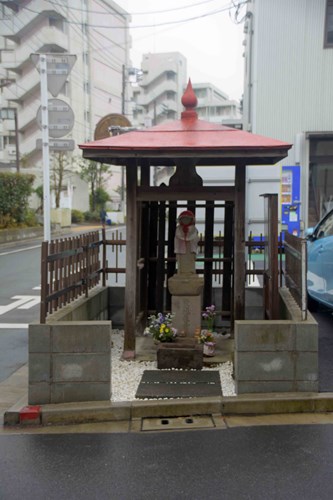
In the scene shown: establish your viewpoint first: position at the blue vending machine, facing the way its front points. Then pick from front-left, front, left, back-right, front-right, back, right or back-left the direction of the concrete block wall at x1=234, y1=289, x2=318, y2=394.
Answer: front-left

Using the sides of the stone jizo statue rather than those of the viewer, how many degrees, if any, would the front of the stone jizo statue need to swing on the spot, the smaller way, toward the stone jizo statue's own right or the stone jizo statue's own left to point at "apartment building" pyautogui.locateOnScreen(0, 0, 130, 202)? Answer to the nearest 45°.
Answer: approximately 180°

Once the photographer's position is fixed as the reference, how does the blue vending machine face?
facing the viewer and to the left of the viewer

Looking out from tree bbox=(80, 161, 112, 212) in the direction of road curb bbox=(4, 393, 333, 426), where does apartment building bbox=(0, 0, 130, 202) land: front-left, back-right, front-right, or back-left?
back-right

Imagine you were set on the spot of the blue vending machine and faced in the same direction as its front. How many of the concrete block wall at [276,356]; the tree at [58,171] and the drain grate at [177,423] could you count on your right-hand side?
1

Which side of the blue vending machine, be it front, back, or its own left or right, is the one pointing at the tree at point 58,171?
right

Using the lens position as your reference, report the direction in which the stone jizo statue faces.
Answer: facing the viewer
